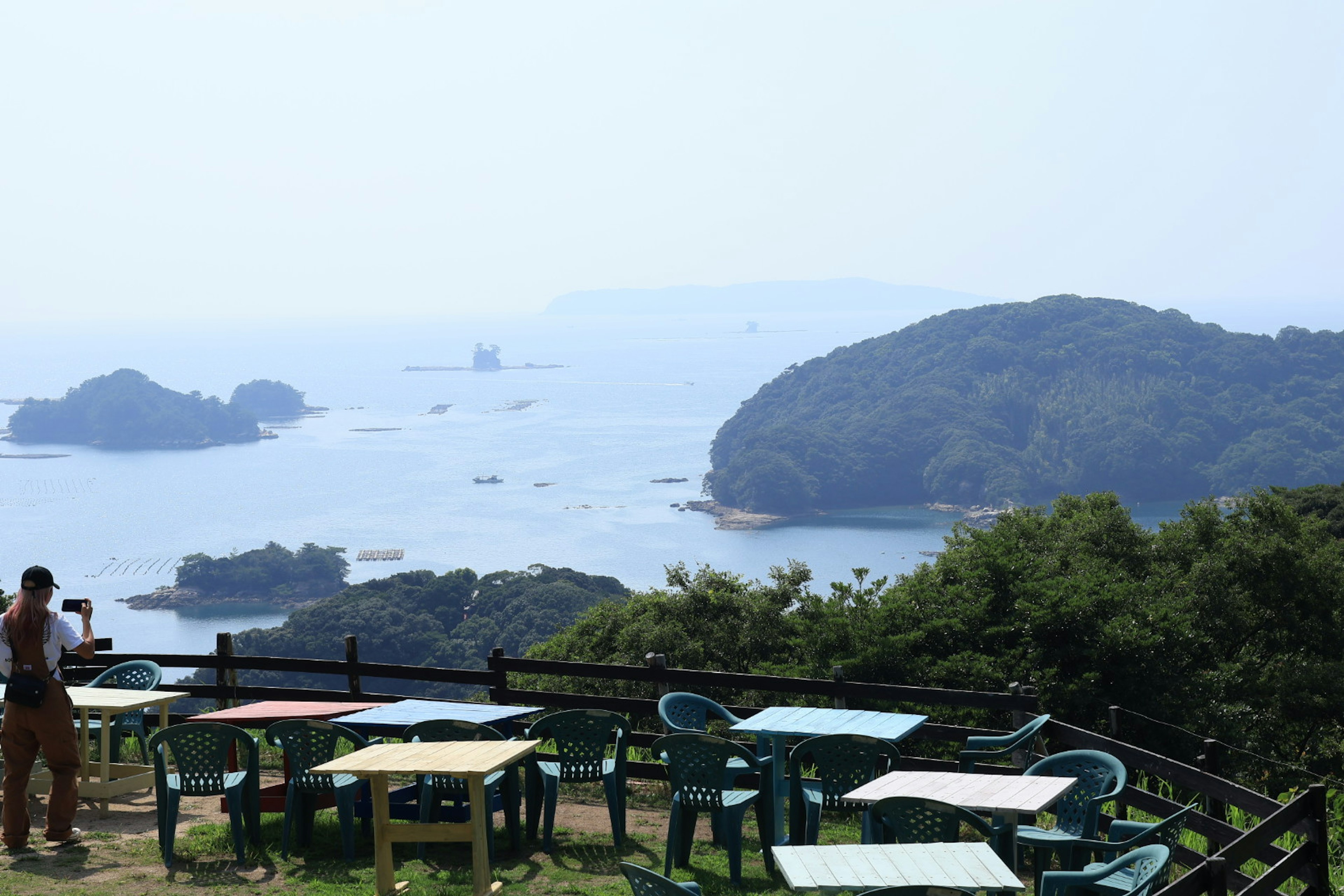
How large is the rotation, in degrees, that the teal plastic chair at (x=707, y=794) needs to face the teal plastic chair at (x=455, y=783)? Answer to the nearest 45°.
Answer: approximately 135° to its left

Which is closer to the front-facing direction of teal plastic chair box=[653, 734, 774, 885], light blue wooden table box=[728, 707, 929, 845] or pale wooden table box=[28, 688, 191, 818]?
the light blue wooden table

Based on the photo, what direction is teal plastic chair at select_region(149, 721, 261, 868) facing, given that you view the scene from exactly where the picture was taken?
facing away from the viewer

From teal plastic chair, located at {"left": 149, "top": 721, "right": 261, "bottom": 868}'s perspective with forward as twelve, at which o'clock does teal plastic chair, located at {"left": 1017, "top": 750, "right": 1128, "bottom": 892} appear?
teal plastic chair, located at {"left": 1017, "top": 750, "right": 1128, "bottom": 892} is roughly at 4 o'clock from teal plastic chair, located at {"left": 149, "top": 721, "right": 261, "bottom": 868}.

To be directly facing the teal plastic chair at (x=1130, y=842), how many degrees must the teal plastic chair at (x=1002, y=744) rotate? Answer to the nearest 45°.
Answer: approximately 90° to its left

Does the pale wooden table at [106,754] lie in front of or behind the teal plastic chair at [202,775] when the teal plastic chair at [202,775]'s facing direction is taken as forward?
in front

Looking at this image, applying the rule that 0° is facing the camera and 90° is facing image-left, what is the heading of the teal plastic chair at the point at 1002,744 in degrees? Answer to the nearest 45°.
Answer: approximately 90°

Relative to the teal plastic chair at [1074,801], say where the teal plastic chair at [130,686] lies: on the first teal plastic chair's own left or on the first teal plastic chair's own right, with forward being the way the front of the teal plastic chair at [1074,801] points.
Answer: on the first teal plastic chair's own right

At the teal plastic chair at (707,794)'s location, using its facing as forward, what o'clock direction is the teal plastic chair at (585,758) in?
the teal plastic chair at (585,758) is roughly at 9 o'clock from the teal plastic chair at (707,794).

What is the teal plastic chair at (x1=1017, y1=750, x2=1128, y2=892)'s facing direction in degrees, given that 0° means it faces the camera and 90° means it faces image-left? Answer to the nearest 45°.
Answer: approximately 45°

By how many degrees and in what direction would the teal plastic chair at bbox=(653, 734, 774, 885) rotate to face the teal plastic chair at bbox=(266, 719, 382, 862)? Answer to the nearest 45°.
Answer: approximately 135° to its left

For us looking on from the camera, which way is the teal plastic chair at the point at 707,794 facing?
facing away from the viewer and to the right of the viewer

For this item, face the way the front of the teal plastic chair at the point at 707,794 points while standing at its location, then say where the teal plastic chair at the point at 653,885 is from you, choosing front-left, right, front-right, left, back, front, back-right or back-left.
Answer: back-right

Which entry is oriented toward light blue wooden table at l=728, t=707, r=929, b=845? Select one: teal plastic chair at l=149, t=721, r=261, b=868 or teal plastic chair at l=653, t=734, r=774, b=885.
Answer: teal plastic chair at l=653, t=734, r=774, b=885
